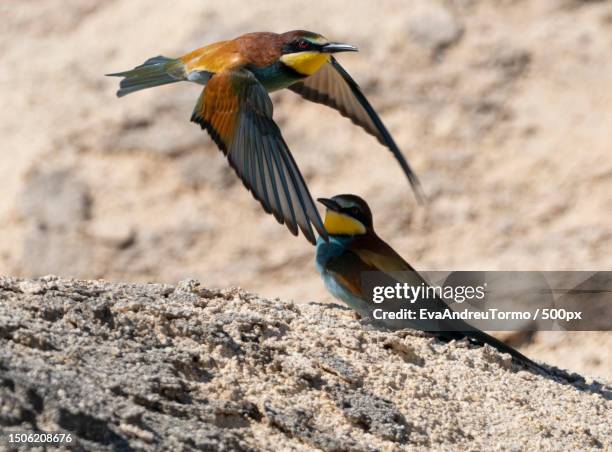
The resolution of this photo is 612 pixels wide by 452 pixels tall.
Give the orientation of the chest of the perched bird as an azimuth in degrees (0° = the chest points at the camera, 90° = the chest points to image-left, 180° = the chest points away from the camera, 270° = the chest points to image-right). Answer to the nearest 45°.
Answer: approximately 90°
